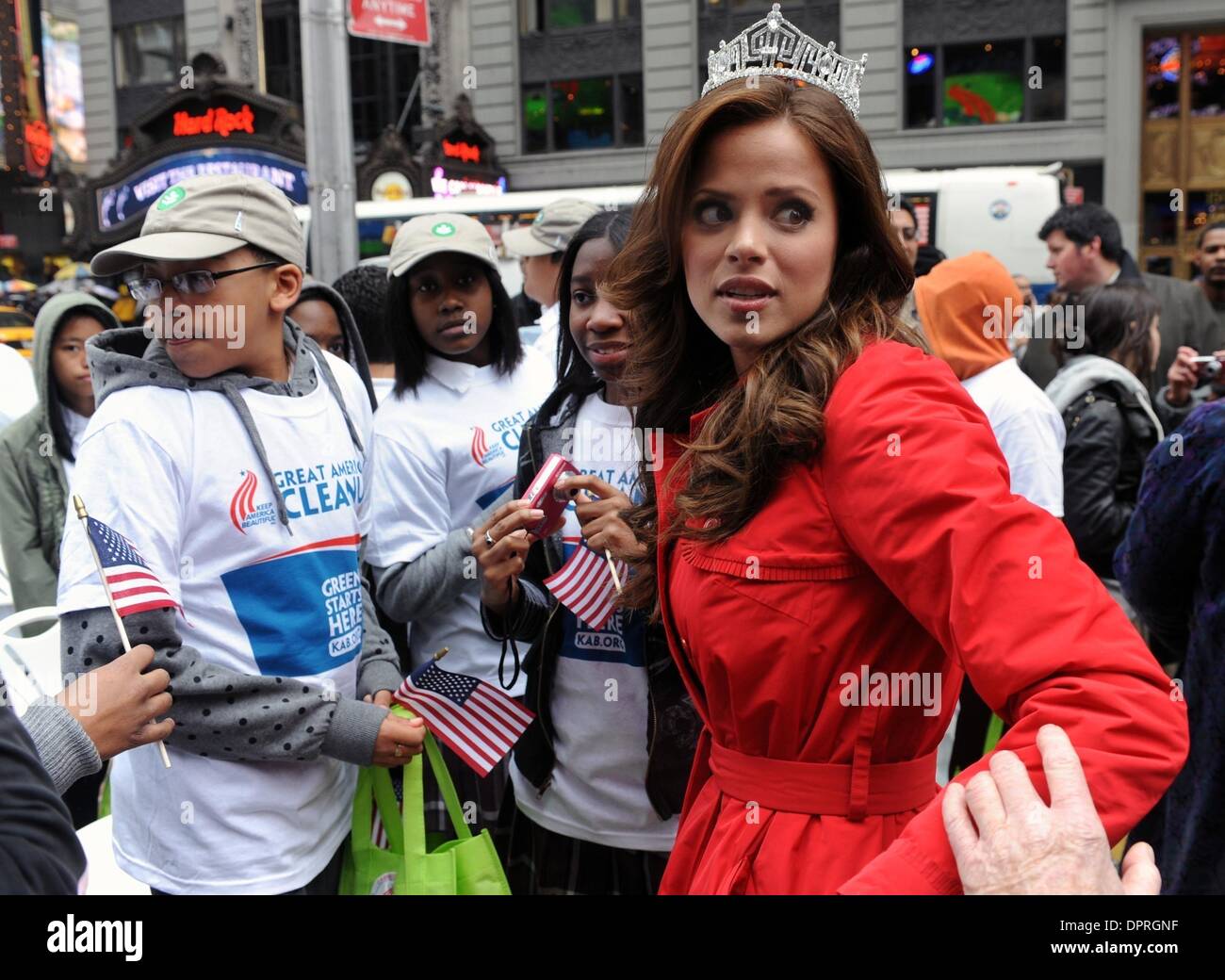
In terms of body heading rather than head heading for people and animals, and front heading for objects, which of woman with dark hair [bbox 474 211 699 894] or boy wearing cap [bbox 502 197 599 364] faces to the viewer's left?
the boy wearing cap

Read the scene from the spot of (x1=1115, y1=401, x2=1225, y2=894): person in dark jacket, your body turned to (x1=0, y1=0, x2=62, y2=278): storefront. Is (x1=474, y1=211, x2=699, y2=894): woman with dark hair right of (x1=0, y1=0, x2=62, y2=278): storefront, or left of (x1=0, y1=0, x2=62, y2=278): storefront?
left

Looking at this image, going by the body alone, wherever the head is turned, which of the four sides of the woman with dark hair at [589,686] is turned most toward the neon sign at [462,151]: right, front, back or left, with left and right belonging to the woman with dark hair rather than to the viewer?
back

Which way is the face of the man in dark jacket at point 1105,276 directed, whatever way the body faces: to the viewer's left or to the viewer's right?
to the viewer's left

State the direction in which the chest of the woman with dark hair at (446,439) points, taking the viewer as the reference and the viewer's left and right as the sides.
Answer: facing the viewer and to the right of the viewer
